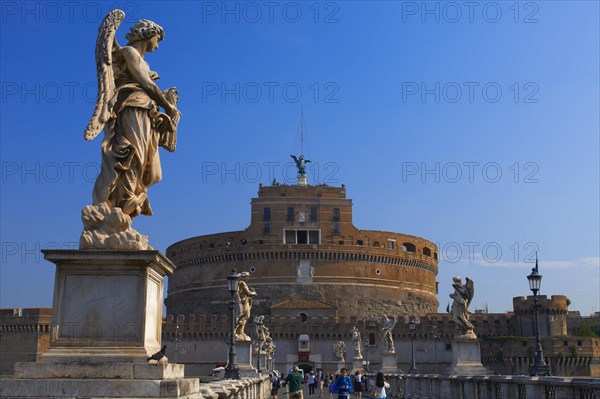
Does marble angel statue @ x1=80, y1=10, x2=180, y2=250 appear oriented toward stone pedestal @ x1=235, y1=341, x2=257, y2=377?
no

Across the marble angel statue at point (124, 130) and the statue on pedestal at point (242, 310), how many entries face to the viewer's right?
2

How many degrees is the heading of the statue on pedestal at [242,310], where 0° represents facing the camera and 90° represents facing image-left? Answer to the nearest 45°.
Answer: approximately 270°

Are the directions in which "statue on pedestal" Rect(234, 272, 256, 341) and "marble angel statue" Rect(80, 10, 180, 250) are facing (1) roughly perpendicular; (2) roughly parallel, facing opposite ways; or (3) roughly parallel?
roughly parallel

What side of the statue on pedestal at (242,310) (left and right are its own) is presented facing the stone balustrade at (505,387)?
front

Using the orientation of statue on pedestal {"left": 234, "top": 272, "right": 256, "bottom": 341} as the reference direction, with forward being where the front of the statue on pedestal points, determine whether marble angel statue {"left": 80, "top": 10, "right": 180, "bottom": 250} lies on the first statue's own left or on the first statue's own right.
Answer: on the first statue's own right

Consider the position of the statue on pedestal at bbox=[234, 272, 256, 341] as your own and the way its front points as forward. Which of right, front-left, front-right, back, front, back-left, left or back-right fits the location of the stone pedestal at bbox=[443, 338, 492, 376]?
front-right

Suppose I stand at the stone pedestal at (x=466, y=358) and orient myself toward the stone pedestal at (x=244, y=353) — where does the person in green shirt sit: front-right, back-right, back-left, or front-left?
front-left

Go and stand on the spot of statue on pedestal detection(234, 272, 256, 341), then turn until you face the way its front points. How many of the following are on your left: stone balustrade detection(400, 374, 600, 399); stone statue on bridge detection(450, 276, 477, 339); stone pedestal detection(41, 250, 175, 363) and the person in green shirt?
0

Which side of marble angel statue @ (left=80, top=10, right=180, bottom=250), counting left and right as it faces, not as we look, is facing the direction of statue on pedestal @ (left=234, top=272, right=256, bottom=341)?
left

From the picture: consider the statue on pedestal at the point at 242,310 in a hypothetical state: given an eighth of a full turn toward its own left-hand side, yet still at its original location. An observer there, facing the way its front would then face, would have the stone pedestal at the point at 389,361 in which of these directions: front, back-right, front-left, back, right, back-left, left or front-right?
front

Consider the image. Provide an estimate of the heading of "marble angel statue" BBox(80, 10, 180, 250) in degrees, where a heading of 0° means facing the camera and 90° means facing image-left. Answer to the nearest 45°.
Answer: approximately 270°
